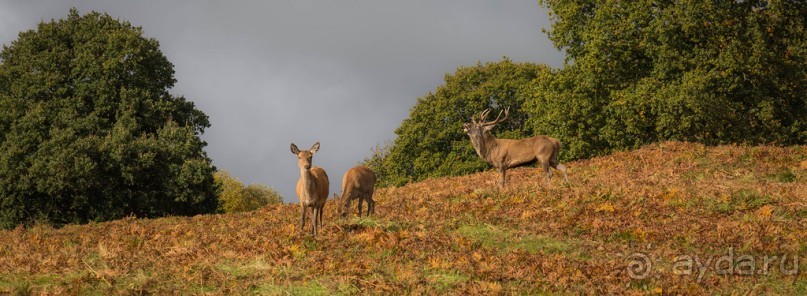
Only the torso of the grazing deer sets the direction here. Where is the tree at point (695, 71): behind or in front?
behind

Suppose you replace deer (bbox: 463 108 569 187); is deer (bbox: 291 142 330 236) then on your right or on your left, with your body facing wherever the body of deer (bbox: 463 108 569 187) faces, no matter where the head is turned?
on your left

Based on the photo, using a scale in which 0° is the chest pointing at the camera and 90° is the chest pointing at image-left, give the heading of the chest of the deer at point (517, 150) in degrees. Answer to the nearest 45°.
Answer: approximately 90°

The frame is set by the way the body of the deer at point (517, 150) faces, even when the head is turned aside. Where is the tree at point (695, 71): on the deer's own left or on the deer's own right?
on the deer's own right

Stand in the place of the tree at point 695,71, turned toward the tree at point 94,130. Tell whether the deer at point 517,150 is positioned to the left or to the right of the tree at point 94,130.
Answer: left

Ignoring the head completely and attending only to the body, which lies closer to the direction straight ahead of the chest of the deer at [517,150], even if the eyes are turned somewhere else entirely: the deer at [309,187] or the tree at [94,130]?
the tree

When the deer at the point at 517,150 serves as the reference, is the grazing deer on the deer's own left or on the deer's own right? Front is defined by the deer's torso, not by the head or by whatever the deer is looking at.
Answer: on the deer's own left

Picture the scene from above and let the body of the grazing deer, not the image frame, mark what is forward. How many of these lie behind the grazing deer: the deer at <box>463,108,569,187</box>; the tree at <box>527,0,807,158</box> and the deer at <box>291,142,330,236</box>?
2
